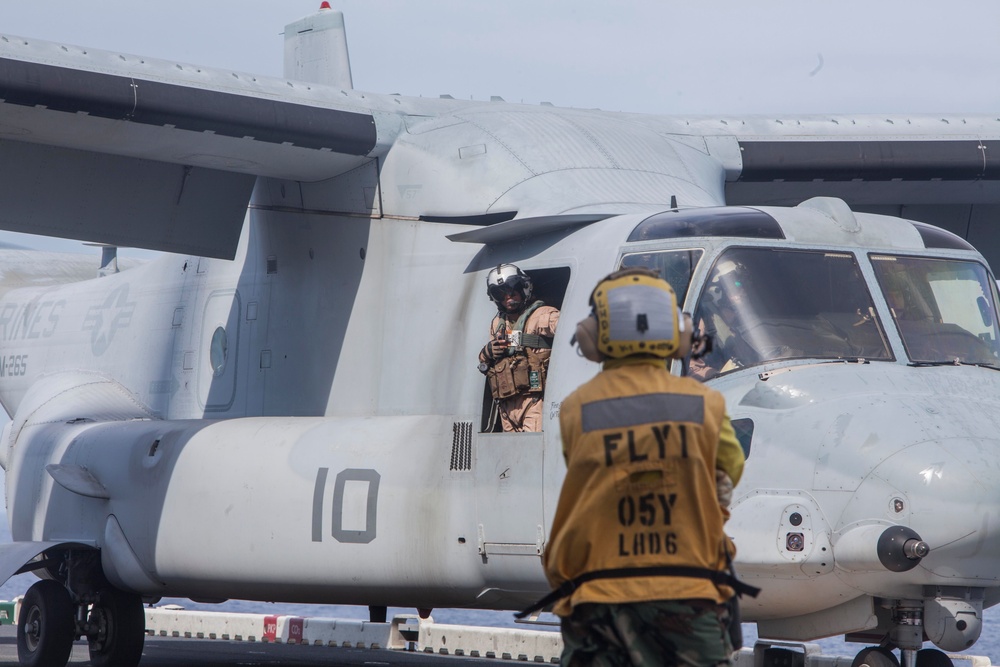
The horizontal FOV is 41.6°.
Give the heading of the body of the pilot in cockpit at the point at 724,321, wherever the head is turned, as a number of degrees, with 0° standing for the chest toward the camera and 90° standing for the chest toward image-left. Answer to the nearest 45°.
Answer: approximately 315°

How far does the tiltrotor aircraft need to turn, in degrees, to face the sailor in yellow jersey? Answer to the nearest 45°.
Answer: approximately 45° to its right

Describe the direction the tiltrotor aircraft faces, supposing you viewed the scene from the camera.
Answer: facing the viewer and to the right of the viewer

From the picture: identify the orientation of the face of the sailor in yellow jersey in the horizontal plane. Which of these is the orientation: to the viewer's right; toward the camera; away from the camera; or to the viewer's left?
away from the camera

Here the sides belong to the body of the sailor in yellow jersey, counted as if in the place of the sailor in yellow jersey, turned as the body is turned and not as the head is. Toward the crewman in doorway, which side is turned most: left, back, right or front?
front

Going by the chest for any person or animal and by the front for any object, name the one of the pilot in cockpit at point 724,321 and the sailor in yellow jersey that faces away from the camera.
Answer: the sailor in yellow jersey

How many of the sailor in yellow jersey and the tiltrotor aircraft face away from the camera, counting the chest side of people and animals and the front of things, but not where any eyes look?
1

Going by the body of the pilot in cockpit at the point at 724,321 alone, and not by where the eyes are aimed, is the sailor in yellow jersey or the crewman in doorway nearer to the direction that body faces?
the sailor in yellow jersey

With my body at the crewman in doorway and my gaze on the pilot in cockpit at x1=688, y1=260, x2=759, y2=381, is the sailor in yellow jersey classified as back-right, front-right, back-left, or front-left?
front-right

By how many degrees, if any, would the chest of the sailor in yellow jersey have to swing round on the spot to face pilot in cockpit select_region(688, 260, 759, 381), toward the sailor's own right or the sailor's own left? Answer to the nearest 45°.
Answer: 0° — they already face them

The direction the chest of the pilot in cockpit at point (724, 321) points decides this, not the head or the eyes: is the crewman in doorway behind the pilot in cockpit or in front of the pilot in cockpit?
behind

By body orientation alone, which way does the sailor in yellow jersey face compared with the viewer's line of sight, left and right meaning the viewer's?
facing away from the viewer

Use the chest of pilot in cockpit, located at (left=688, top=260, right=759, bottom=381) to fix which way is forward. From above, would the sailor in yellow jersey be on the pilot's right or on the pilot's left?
on the pilot's right
